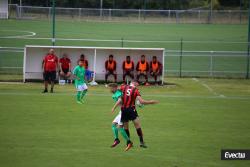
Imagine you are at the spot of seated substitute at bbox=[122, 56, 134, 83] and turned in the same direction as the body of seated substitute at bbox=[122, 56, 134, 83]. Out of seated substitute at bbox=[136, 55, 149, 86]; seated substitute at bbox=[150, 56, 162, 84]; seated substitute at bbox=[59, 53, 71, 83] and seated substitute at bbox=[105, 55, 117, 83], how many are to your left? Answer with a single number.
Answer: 2

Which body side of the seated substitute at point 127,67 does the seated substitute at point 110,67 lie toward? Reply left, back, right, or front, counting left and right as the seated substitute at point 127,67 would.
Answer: right

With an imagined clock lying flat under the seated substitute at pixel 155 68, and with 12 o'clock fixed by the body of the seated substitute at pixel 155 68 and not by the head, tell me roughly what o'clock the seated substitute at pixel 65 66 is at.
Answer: the seated substitute at pixel 65 66 is roughly at 3 o'clock from the seated substitute at pixel 155 68.

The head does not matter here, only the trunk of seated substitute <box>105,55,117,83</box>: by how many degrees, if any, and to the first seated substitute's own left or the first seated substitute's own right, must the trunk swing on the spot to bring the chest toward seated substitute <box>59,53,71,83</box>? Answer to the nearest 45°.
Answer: approximately 90° to the first seated substitute's own right

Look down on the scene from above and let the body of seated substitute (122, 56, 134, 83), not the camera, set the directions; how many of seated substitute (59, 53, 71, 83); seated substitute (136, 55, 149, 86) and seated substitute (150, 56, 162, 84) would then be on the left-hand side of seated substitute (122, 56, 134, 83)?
2

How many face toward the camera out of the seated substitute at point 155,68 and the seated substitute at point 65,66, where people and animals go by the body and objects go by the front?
2
